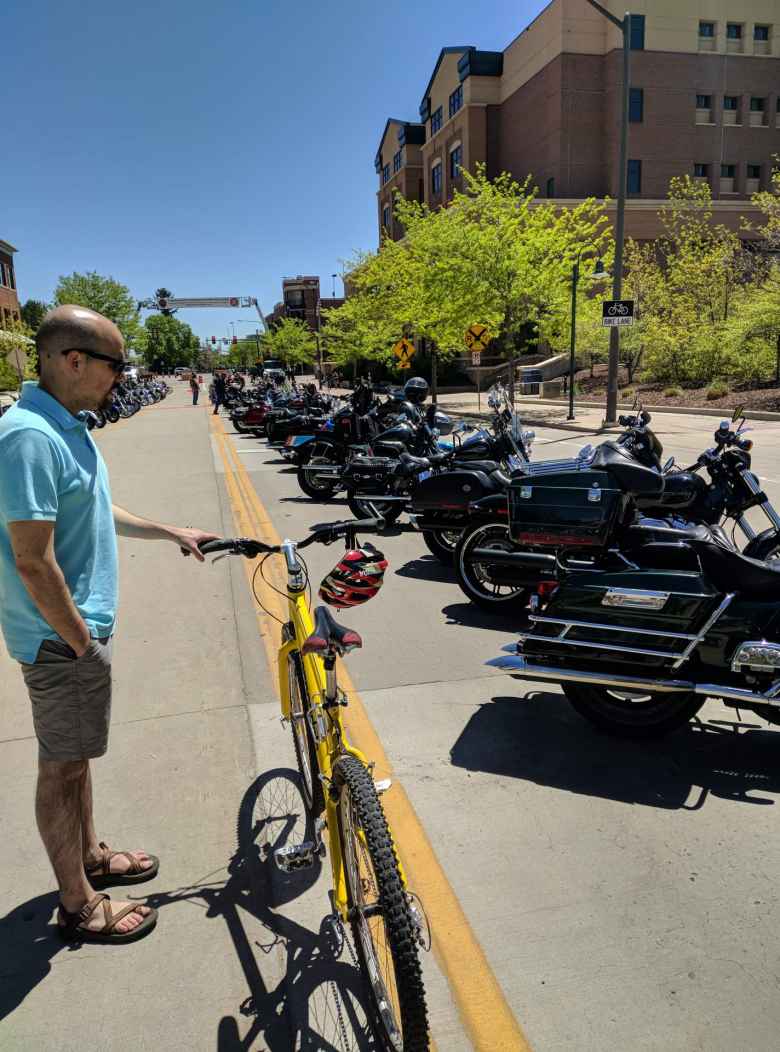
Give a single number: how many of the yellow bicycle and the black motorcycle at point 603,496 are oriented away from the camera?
1

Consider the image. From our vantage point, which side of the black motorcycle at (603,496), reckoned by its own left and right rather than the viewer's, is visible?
right

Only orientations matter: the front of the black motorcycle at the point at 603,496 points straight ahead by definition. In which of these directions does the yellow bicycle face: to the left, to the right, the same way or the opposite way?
to the left

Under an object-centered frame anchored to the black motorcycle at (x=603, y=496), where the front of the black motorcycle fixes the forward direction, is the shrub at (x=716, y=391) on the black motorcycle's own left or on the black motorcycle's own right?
on the black motorcycle's own left

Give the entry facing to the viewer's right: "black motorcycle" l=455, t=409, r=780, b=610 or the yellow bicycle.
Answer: the black motorcycle

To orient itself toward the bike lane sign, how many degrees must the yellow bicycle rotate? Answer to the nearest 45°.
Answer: approximately 45° to its right

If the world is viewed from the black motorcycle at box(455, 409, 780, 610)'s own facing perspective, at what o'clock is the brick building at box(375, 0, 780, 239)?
The brick building is roughly at 9 o'clock from the black motorcycle.

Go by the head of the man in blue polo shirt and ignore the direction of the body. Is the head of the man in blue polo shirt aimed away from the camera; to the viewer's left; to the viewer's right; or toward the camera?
to the viewer's right

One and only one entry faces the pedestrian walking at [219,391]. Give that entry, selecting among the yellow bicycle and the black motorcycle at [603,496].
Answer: the yellow bicycle

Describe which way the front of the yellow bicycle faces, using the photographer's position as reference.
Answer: facing away from the viewer

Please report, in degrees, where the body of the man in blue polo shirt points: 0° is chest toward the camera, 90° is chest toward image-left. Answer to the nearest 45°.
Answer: approximately 270°

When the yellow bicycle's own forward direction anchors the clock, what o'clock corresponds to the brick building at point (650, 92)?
The brick building is roughly at 1 o'clock from the yellow bicycle.
